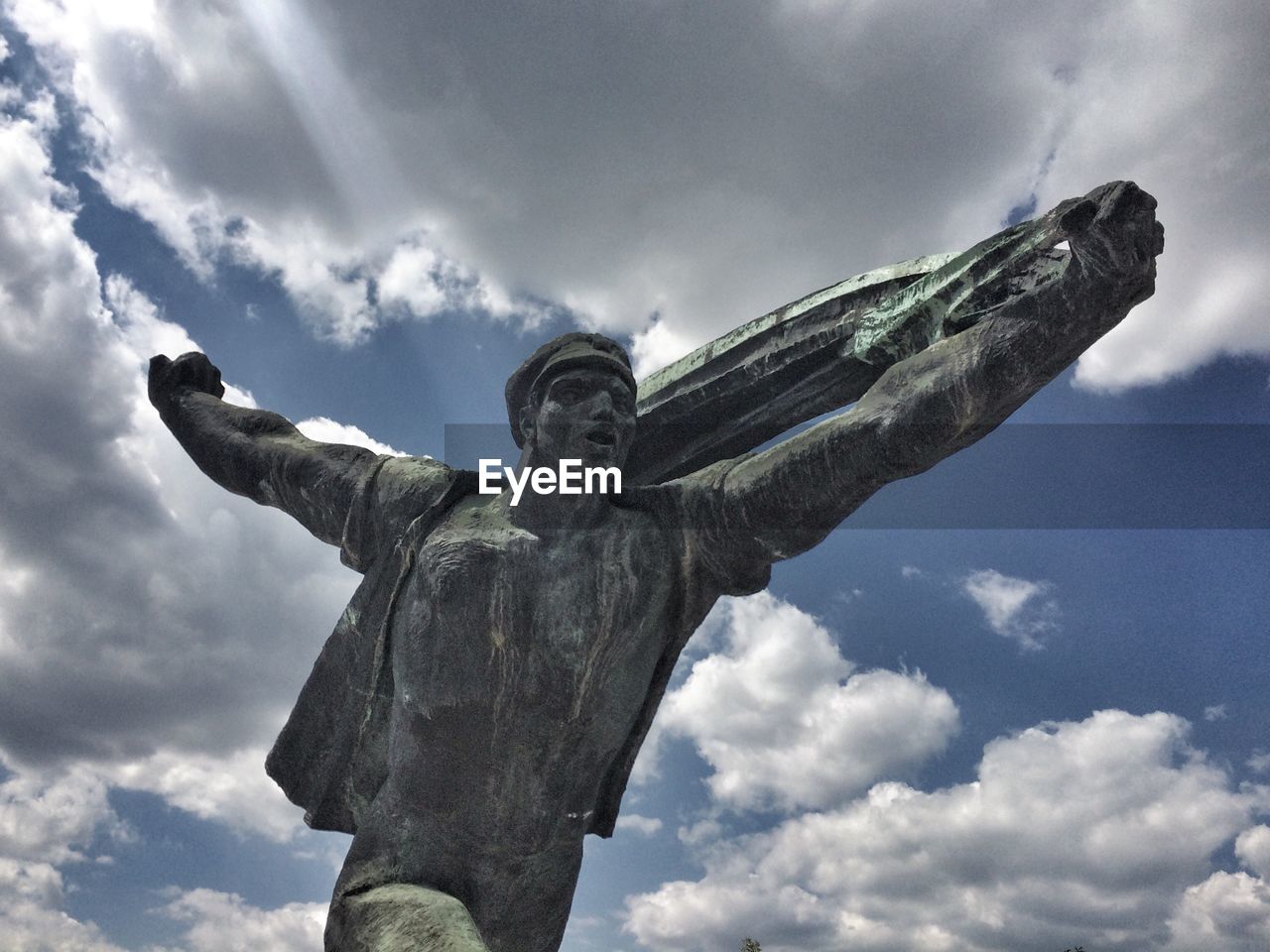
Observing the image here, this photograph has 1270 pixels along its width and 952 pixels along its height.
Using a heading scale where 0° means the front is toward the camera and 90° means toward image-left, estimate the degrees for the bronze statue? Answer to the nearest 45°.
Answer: approximately 0°
